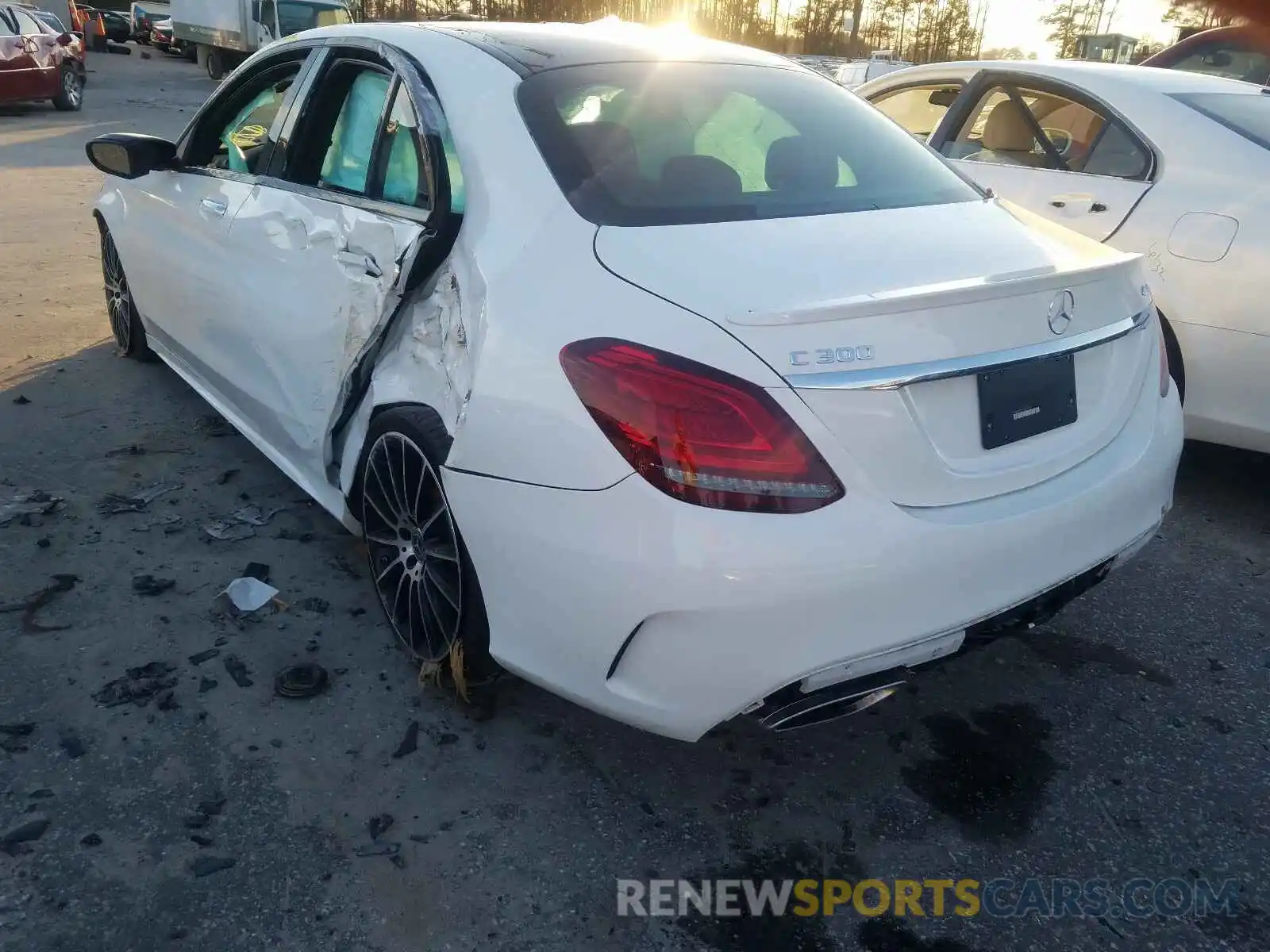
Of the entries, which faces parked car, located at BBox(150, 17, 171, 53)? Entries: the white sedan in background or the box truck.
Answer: the white sedan in background

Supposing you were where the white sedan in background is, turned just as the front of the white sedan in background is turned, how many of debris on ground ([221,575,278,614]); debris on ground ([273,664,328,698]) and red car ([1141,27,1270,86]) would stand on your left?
2

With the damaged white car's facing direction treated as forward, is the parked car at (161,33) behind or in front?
in front

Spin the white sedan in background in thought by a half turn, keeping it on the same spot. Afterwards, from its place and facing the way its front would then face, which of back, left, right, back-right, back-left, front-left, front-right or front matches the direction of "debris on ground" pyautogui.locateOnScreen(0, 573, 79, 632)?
right

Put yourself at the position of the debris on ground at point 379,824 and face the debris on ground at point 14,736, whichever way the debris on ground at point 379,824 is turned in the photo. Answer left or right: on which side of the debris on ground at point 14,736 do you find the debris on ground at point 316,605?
right

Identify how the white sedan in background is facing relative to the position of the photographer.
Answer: facing away from the viewer and to the left of the viewer

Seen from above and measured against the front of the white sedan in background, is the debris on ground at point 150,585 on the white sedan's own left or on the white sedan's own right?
on the white sedan's own left

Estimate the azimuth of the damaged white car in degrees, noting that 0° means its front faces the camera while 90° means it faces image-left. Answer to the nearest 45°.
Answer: approximately 135°

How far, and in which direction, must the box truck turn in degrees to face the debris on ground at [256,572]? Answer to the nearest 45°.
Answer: approximately 45° to its right

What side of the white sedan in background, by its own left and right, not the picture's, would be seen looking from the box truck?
front

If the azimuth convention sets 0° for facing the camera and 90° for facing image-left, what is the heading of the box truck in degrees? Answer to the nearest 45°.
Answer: approximately 315°
